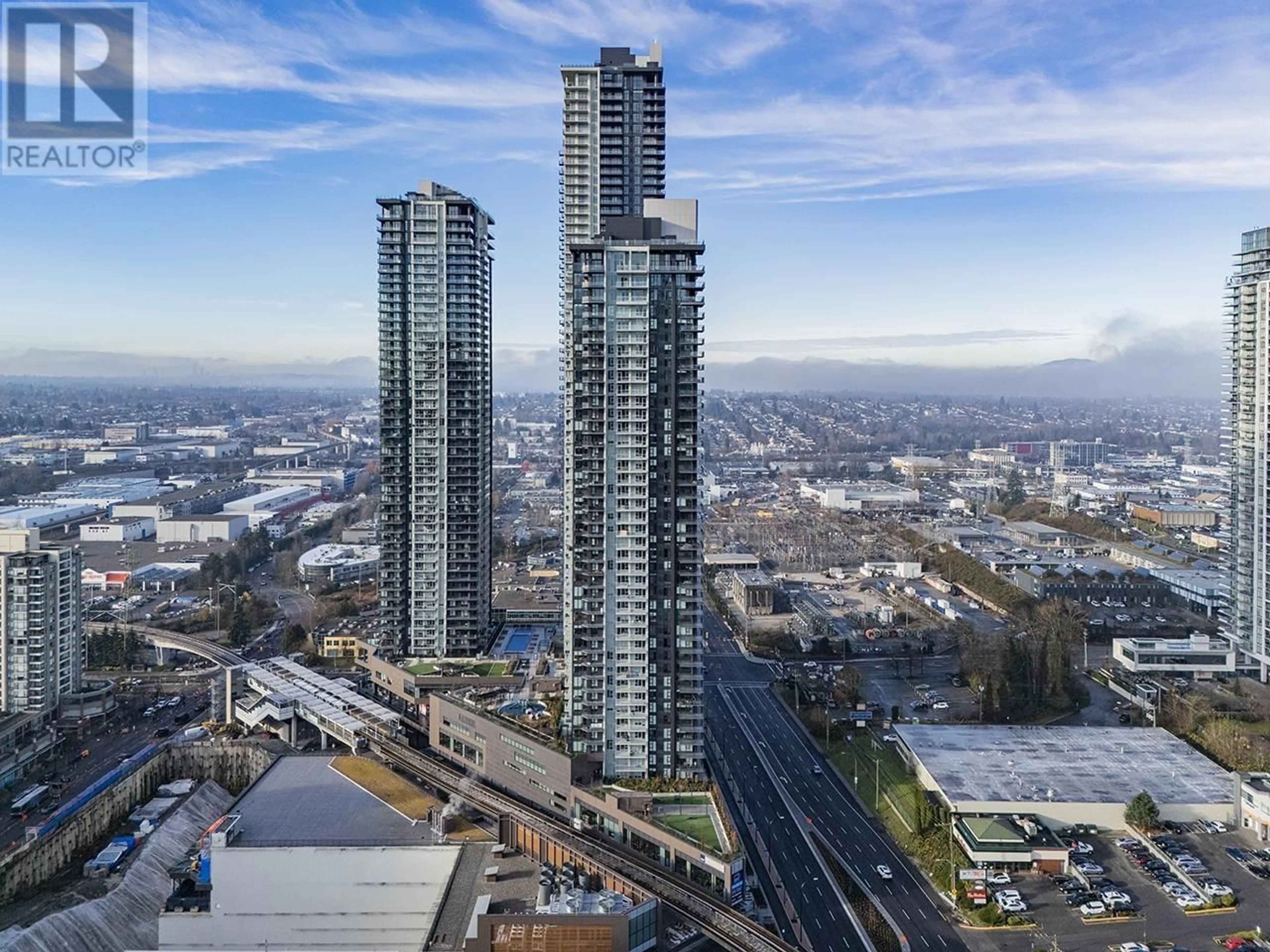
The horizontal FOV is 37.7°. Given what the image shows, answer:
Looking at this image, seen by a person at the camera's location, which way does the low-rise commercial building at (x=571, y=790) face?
facing the viewer and to the left of the viewer

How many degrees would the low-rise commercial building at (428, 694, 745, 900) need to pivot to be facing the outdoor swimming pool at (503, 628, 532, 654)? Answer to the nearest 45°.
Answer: approximately 135° to its right

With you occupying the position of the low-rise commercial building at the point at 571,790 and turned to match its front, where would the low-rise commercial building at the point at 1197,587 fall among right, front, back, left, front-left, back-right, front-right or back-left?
back

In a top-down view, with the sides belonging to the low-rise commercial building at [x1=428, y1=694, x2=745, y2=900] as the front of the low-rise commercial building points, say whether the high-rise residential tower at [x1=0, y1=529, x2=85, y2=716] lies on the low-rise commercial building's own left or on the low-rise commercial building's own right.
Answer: on the low-rise commercial building's own right

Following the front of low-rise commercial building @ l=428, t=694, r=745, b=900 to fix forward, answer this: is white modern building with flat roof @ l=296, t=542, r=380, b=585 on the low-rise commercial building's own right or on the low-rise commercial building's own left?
on the low-rise commercial building's own right

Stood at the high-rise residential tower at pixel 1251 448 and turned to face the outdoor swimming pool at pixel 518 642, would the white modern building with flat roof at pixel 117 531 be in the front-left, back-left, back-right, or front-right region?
front-right

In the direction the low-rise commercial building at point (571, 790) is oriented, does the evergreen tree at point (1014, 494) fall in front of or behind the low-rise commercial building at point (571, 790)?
behind

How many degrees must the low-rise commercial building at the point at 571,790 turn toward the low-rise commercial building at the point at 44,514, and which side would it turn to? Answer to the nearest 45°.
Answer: approximately 90° to its right

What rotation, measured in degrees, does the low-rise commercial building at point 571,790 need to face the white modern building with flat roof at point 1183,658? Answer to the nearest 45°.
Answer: approximately 180°

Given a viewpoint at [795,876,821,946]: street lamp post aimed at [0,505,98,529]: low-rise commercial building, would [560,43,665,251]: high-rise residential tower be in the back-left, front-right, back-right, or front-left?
front-right
